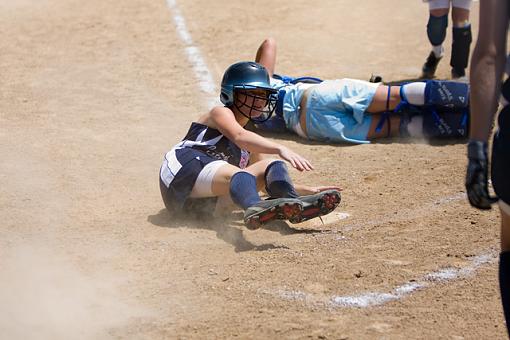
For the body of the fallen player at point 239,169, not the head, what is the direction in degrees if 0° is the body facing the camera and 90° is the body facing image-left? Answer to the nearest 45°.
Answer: approximately 315°

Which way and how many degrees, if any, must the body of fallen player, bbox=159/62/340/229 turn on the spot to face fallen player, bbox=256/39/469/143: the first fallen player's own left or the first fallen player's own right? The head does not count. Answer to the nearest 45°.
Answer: approximately 90° to the first fallen player's own left

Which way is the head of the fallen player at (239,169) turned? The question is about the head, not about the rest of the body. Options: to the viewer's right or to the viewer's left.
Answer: to the viewer's right
